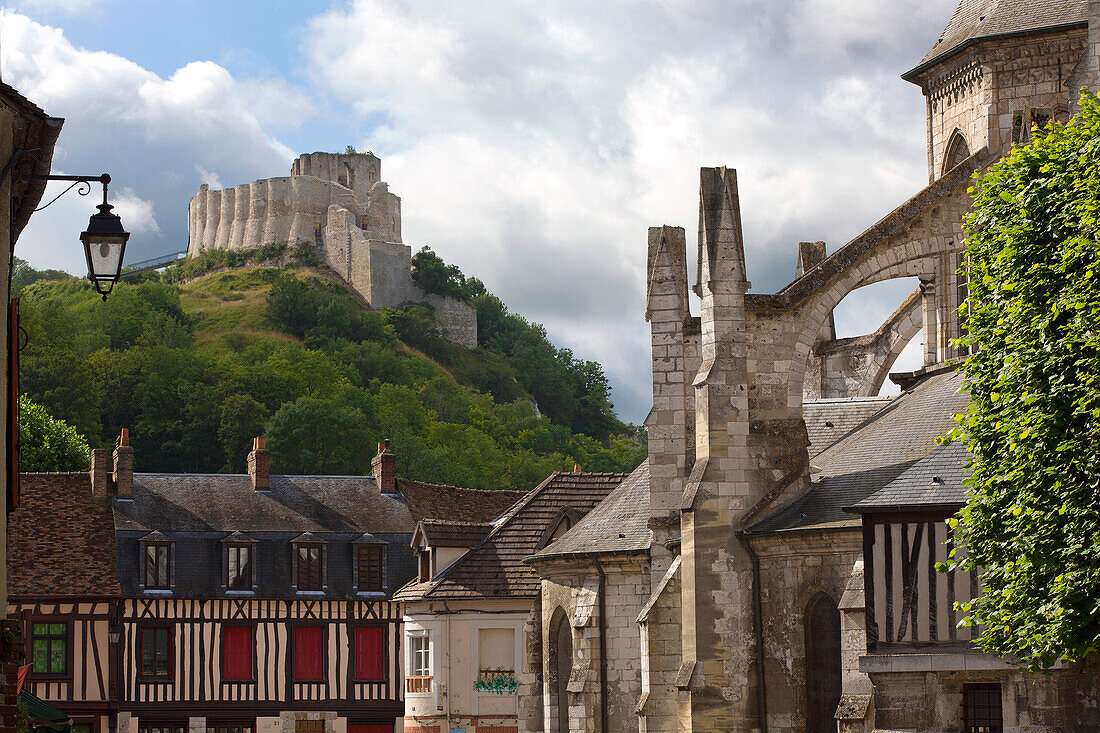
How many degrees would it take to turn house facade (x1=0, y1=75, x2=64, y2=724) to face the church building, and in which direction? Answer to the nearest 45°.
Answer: approximately 45° to its left

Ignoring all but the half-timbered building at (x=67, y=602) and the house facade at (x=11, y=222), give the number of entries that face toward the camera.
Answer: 1

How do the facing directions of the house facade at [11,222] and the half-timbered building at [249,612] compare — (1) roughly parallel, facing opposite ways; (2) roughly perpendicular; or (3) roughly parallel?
roughly perpendicular

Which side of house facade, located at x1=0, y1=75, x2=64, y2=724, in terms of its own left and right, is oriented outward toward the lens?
right

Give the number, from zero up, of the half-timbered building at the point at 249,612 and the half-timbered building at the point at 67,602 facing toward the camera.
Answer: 2

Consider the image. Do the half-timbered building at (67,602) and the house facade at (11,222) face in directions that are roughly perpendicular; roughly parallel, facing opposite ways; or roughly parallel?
roughly perpendicular

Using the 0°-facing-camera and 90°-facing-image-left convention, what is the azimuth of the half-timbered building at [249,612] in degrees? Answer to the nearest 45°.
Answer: approximately 0°

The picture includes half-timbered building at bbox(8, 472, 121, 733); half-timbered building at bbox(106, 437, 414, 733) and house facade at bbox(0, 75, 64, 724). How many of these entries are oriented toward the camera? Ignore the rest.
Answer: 2
